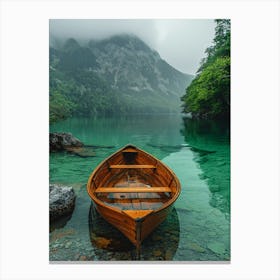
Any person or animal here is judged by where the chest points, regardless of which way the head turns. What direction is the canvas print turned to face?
toward the camera
